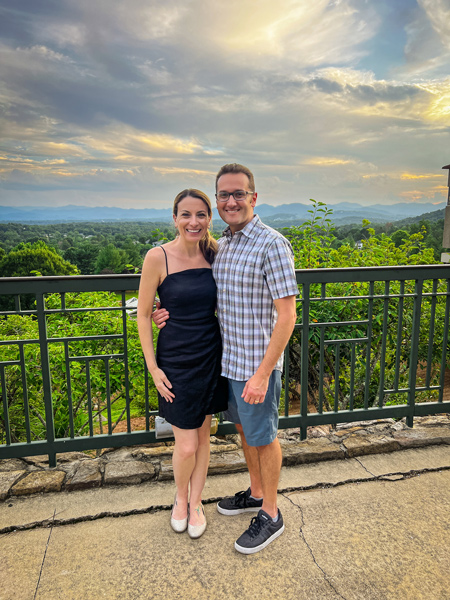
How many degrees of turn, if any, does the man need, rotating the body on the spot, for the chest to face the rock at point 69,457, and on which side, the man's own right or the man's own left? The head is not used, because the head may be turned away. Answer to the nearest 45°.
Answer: approximately 90° to the man's own right

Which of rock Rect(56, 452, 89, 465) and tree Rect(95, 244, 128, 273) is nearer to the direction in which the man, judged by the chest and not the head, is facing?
the rock

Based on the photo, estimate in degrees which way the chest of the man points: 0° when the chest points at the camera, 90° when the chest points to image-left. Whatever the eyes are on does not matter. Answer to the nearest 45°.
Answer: approximately 45°

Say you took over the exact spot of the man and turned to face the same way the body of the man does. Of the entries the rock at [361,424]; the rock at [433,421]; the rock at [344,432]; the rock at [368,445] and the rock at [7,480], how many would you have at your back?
4

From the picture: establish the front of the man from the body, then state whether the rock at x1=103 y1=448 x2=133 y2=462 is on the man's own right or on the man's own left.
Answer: on the man's own right
